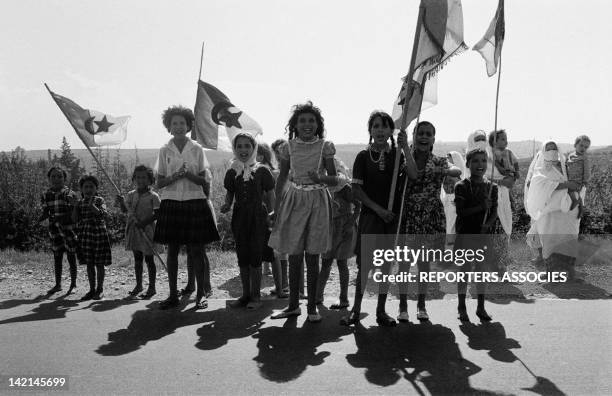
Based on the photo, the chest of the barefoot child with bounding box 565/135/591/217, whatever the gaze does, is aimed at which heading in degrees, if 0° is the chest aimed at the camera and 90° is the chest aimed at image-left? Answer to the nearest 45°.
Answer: approximately 45°
